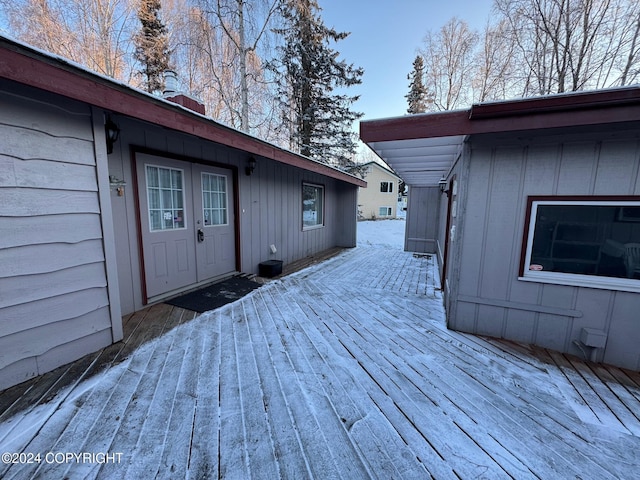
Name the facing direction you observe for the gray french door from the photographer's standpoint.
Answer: facing the viewer and to the right of the viewer

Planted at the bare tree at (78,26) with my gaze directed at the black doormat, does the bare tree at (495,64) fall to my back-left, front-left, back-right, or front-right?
front-left

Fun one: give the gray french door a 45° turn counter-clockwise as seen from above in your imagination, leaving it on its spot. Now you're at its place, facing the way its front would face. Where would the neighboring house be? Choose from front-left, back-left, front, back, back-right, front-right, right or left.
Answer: front-left

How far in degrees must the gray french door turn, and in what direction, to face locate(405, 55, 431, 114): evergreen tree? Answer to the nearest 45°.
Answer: approximately 90° to its left

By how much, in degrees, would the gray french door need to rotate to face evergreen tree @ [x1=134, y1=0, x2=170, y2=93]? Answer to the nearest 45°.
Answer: approximately 135° to its left

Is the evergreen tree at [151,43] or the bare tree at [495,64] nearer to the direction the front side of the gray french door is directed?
the bare tree

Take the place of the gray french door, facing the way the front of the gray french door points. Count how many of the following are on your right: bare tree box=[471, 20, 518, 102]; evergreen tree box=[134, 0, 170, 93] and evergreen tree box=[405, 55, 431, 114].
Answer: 0

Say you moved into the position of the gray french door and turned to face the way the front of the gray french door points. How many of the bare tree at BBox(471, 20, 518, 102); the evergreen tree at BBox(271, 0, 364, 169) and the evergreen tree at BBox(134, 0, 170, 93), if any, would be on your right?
0

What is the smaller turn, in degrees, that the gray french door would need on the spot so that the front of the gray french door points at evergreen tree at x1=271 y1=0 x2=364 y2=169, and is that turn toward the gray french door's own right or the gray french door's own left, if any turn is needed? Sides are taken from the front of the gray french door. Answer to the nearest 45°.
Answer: approximately 90° to the gray french door's own left

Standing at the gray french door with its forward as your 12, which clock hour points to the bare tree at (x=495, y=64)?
The bare tree is roughly at 10 o'clock from the gray french door.

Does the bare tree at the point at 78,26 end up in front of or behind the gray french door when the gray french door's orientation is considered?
behind

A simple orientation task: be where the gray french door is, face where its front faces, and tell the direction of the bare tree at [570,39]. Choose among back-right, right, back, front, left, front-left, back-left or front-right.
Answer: front-left
